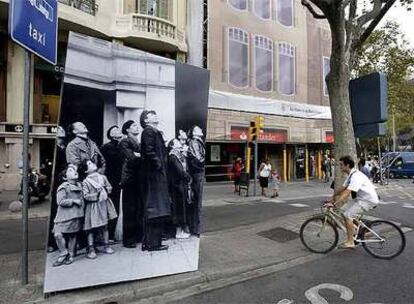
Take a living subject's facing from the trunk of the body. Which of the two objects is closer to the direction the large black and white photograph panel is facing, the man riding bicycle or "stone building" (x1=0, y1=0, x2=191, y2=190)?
the man riding bicycle
